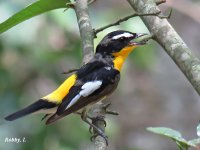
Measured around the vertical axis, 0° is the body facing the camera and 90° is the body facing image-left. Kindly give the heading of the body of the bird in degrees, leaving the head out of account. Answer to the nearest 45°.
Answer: approximately 270°
